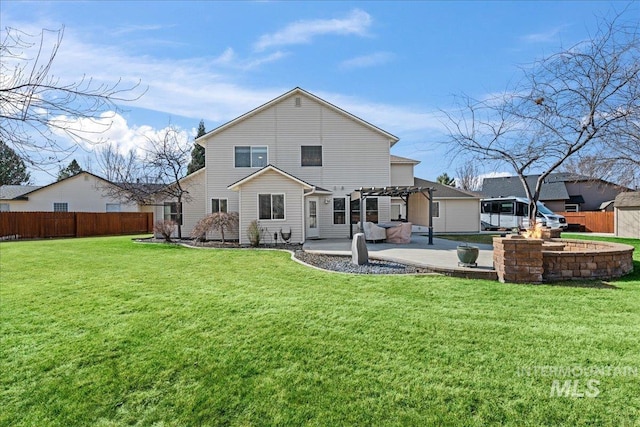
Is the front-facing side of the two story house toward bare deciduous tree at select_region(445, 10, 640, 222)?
no

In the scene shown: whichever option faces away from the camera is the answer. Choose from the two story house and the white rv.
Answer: the two story house

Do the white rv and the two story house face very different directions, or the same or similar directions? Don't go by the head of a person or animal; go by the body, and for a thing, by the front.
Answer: very different directions

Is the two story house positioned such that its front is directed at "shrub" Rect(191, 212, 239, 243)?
no

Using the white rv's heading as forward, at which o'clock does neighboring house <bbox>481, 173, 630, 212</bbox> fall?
The neighboring house is roughly at 8 o'clock from the white rv.

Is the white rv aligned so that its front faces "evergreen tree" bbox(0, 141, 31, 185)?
no

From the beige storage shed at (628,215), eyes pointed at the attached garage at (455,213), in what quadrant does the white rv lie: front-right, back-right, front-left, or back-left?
front-right

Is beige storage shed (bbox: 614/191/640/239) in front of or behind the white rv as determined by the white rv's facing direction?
in front

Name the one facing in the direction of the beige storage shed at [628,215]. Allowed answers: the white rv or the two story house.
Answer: the white rv

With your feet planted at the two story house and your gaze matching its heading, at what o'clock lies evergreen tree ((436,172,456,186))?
The evergreen tree is roughly at 1 o'clock from the two story house.

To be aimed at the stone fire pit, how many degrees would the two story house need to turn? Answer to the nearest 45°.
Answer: approximately 180°

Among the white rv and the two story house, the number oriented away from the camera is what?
1

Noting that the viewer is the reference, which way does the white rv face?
facing the viewer and to the right of the viewer

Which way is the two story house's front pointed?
away from the camera
